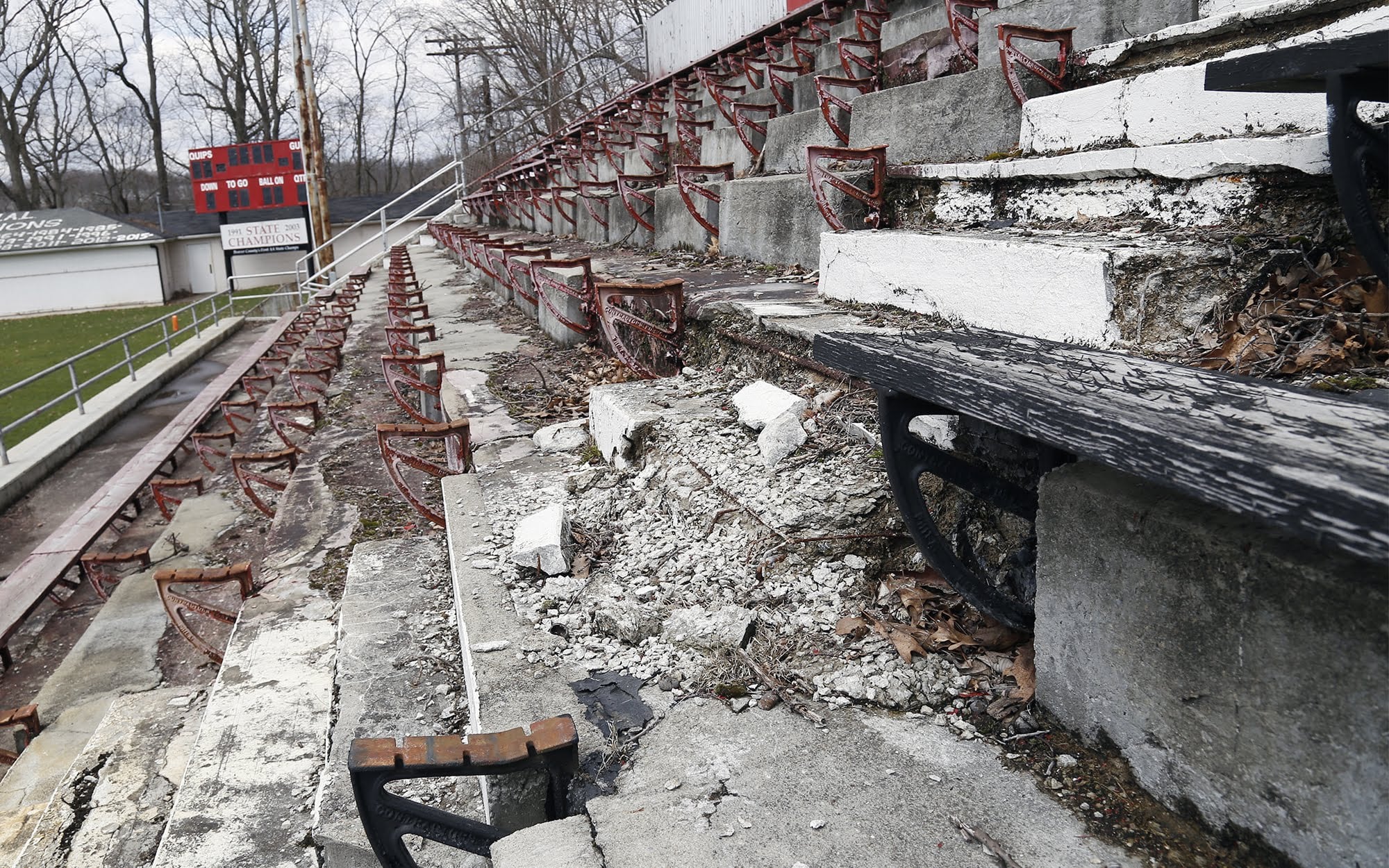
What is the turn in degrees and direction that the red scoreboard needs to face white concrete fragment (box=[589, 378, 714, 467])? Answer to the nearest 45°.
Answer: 0° — it already faces it

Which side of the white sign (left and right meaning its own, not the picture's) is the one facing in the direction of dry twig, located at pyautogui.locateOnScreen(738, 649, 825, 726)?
front

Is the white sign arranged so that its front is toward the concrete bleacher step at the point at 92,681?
yes

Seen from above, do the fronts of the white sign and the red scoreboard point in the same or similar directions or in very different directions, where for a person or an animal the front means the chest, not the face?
same or similar directions

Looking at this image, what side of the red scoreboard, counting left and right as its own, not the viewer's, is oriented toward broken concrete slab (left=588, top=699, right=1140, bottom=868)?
front

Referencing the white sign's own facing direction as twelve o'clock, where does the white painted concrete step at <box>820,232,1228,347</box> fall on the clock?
The white painted concrete step is roughly at 12 o'clock from the white sign.

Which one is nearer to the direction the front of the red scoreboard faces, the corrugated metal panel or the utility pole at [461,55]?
the corrugated metal panel

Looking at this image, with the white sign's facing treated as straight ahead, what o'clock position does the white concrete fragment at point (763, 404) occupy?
The white concrete fragment is roughly at 12 o'clock from the white sign.

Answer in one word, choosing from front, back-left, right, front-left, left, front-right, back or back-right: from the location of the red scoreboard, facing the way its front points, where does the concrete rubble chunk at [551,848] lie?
front

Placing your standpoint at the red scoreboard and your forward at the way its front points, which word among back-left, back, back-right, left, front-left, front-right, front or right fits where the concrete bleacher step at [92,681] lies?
front

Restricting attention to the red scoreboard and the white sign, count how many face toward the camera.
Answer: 2

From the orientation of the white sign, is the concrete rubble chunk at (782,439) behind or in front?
in front

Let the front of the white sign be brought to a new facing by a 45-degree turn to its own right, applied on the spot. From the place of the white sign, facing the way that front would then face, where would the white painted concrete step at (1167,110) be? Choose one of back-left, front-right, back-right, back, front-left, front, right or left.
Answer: front-left

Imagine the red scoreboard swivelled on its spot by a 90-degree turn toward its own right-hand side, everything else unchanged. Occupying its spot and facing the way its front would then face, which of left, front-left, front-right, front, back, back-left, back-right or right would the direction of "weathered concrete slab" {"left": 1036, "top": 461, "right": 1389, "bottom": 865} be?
left

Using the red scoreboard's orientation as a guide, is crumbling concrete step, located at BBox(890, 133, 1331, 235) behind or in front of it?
in front

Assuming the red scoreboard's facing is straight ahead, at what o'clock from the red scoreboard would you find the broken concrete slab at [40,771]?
The broken concrete slab is roughly at 12 o'clock from the red scoreboard.

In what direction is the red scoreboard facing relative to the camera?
toward the camera

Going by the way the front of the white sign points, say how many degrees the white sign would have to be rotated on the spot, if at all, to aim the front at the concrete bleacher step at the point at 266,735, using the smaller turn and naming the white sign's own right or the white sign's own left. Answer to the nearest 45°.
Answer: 0° — it already faces it
